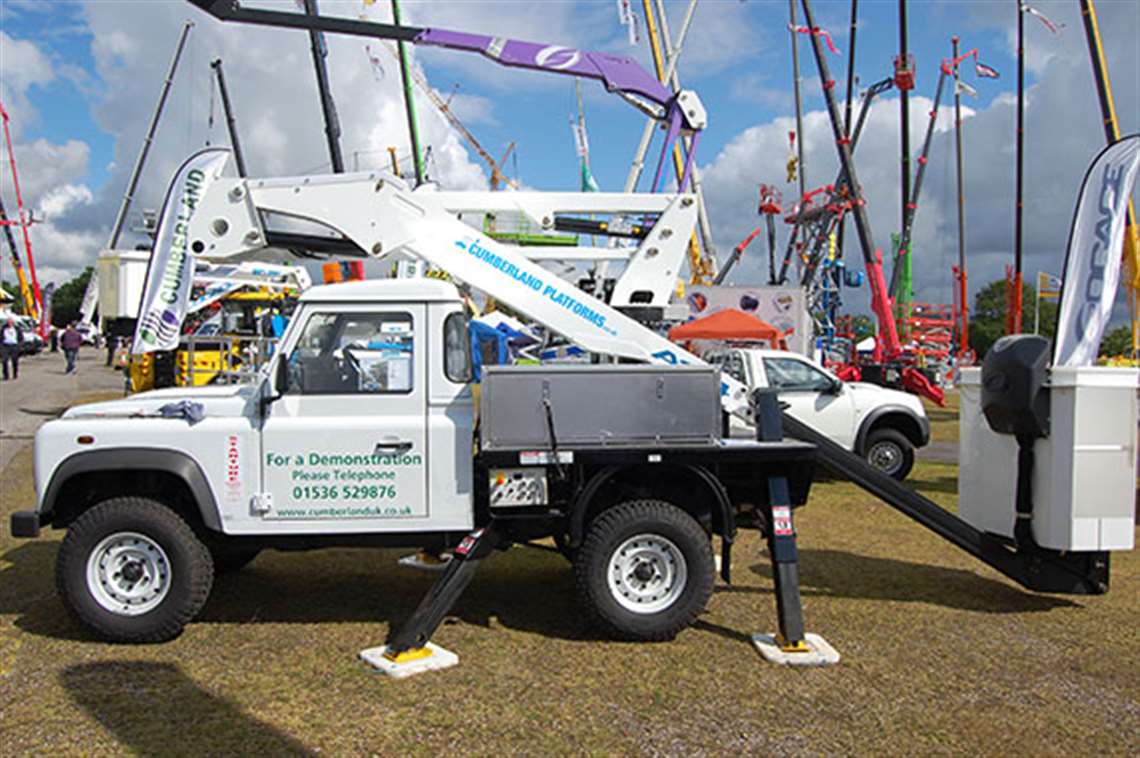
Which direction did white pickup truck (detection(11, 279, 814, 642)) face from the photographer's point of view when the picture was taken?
facing to the left of the viewer

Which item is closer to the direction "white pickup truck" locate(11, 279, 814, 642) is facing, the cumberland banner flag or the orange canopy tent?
the cumberland banner flag

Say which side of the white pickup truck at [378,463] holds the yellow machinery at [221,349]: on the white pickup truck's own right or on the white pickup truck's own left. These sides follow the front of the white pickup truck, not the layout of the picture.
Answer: on the white pickup truck's own right

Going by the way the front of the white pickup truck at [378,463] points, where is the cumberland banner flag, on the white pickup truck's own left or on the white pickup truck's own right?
on the white pickup truck's own right

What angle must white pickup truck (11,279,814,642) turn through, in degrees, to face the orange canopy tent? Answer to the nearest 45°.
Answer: approximately 135° to its right

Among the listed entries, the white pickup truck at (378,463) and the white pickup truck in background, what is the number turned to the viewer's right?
1

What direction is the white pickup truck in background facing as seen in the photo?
to the viewer's right

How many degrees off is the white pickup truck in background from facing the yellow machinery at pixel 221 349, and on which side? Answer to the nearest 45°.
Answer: approximately 180°

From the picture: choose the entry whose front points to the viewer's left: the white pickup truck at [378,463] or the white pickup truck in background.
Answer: the white pickup truck

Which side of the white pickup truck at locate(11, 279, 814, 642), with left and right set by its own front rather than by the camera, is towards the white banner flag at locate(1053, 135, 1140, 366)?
back

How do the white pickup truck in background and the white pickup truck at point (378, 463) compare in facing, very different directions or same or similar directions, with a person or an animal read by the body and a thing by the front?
very different directions
